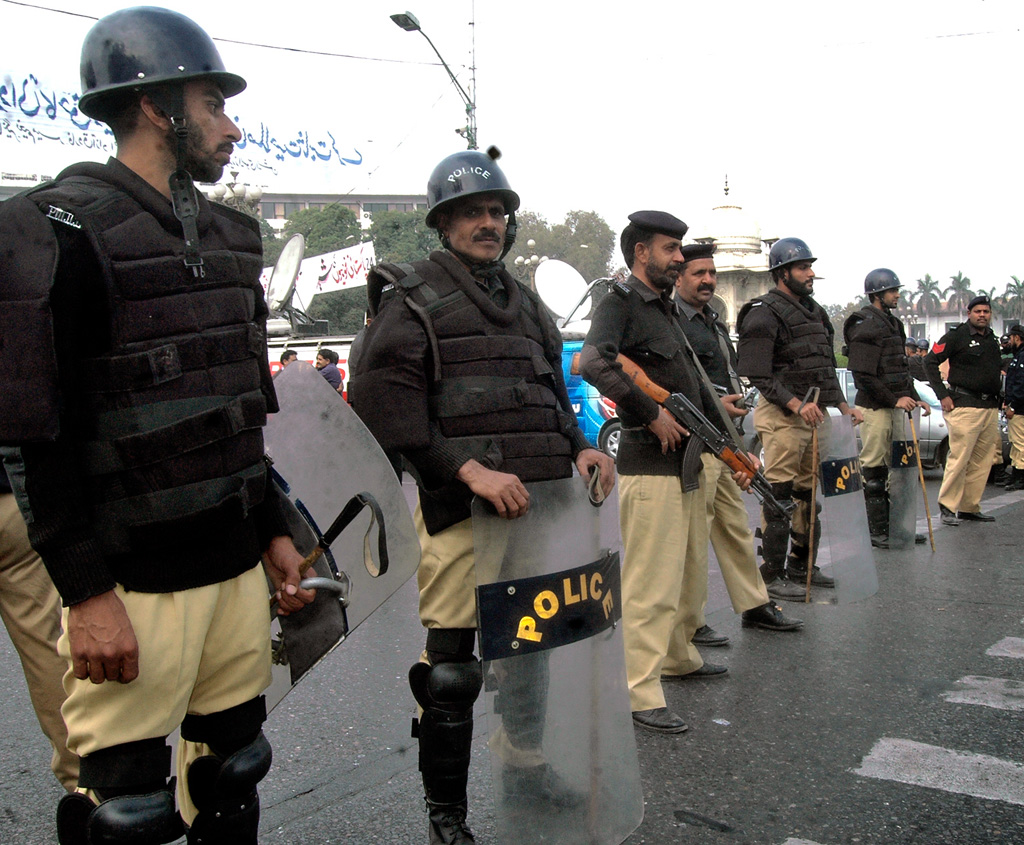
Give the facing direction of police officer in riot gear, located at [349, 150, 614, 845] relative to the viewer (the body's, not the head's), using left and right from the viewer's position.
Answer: facing the viewer and to the right of the viewer

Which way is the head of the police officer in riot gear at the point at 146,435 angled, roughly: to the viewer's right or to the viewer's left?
to the viewer's right

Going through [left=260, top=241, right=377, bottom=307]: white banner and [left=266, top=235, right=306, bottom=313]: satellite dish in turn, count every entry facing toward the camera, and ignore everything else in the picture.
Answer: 1

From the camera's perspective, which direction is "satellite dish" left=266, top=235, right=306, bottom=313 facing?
to the viewer's left

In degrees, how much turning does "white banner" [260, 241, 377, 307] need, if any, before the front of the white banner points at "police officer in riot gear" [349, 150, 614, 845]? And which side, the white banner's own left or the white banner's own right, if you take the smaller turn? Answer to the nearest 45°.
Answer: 0° — it already faces them

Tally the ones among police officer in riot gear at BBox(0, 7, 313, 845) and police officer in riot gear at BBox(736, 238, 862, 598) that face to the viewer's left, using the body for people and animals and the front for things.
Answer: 0

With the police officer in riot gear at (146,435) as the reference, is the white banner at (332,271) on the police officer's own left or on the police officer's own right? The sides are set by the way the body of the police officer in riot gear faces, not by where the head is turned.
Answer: on the police officer's own left

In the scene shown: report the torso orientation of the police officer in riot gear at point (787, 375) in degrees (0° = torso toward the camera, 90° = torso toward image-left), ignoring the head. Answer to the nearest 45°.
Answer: approximately 315°

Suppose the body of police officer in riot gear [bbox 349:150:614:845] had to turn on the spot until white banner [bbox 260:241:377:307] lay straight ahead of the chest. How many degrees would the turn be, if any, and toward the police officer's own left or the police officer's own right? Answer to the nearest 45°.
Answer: approximately 135° to the police officer's own left

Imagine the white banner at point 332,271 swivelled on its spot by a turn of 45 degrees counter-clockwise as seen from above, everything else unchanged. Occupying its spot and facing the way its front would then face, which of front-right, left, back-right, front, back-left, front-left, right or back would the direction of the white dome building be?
left
